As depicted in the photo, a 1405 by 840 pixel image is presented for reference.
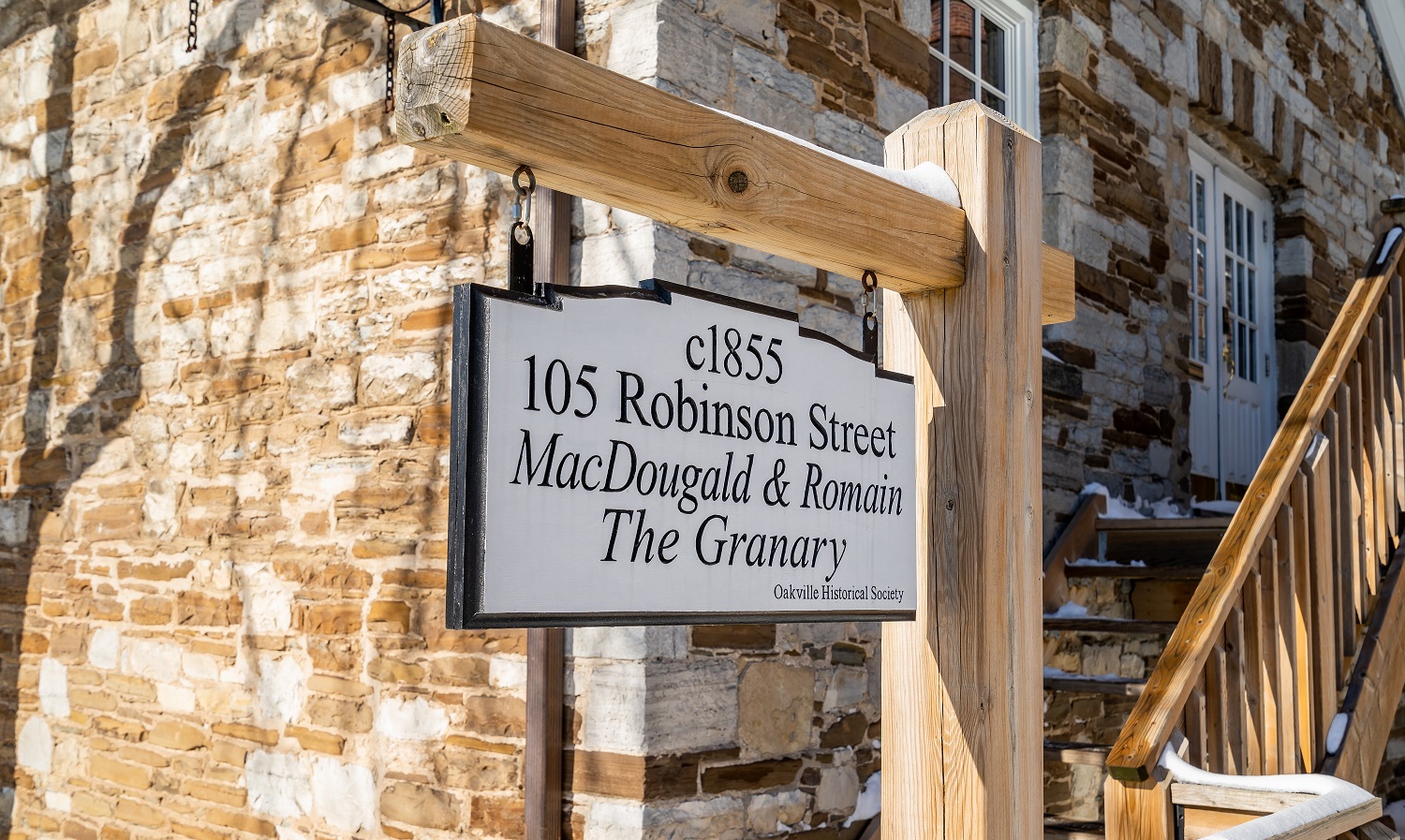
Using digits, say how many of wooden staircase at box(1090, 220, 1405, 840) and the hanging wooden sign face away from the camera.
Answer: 0

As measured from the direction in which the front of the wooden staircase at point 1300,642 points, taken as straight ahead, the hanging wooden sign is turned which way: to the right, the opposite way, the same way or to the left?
to the left

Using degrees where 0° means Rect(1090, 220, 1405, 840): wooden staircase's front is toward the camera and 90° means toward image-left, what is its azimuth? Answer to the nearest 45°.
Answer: approximately 45°

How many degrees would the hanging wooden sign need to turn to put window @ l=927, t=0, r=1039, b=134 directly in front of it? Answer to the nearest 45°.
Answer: approximately 135° to its left

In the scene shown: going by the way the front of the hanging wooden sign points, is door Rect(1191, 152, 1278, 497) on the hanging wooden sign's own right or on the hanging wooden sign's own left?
on the hanging wooden sign's own left

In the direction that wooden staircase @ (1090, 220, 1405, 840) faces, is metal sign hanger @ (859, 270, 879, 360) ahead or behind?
ahead

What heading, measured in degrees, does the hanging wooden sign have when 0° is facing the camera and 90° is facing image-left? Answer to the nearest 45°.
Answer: approximately 315°

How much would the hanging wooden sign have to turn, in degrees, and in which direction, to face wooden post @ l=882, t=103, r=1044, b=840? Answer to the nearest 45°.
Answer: approximately 90° to its left

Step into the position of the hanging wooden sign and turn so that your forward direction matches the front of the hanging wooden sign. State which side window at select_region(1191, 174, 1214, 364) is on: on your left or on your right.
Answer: on your left
